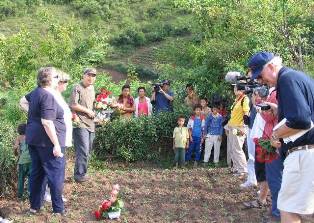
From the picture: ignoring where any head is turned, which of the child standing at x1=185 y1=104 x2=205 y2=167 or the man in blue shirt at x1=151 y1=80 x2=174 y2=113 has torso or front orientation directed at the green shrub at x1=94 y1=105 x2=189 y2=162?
the man in blue shirt

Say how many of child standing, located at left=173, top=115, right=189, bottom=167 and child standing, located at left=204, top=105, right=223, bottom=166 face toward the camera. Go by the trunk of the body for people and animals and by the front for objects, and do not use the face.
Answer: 2

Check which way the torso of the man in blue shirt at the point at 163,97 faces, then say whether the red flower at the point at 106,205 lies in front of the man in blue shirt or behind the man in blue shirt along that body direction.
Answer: in front

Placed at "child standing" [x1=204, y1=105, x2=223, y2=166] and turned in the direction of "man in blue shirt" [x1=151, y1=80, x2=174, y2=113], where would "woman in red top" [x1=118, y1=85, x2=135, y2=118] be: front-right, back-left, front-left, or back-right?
front-left

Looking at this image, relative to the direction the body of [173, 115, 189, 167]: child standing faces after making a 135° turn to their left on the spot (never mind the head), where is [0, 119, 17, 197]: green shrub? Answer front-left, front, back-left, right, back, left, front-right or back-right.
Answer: back

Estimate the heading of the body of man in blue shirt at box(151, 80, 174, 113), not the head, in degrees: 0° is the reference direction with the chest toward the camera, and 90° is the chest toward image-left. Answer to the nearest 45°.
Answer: approximately 45°

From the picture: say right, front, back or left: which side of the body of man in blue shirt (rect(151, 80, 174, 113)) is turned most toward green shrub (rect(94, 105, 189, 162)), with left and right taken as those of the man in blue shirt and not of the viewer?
front

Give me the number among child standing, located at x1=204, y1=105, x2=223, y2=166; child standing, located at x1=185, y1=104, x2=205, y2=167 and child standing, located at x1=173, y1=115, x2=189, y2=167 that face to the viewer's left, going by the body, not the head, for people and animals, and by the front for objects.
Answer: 0

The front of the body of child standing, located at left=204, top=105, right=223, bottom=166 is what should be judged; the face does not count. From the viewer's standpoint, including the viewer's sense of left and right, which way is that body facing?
facing the viewer

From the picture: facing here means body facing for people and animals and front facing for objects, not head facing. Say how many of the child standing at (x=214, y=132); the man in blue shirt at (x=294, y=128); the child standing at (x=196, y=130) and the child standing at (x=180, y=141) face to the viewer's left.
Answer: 1

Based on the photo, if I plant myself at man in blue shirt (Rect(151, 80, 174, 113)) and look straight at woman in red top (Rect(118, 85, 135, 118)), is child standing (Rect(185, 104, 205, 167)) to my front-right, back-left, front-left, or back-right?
back-left

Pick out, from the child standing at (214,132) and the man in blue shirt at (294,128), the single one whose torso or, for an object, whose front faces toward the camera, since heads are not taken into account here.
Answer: the child standing

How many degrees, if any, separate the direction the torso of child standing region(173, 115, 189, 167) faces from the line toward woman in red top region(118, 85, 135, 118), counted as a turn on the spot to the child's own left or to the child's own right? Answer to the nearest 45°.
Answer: approximately 135° to the child's own right

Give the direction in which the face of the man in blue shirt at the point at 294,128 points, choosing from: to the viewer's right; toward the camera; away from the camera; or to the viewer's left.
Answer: to the viewer's left

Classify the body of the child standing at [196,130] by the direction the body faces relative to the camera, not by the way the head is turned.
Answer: toward the camera

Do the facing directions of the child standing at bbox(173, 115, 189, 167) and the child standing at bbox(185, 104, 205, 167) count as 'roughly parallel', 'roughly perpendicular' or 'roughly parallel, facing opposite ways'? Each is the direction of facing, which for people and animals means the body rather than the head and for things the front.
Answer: roughly parallel
